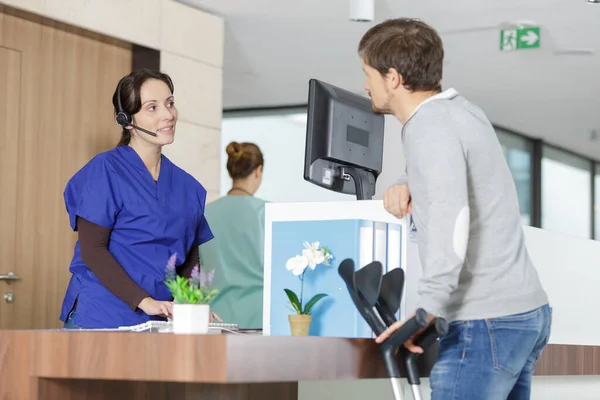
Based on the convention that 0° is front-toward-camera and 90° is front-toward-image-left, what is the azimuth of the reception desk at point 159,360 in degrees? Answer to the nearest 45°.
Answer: approximately 0°

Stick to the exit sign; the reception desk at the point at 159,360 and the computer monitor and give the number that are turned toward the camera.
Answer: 2

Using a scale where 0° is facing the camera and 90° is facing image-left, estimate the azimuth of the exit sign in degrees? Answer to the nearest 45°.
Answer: approximately 0°

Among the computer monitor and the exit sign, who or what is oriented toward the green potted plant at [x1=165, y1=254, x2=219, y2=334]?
the exit sign

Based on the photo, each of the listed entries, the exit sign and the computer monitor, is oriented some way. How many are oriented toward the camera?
1

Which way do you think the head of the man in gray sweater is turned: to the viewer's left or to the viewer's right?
to the viewer's left
